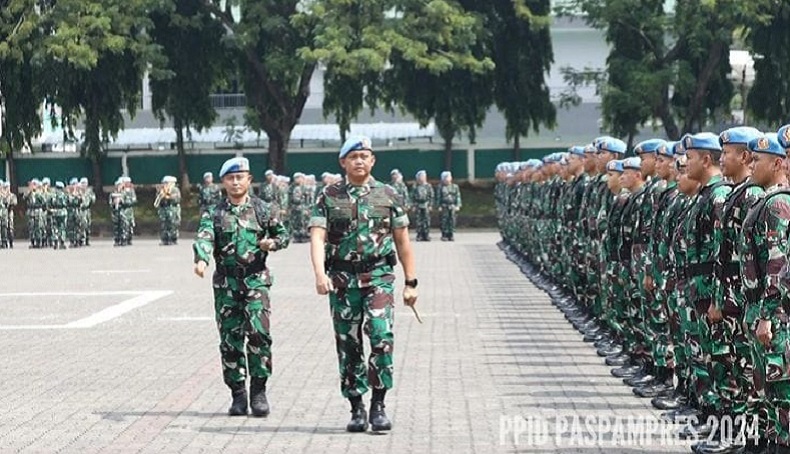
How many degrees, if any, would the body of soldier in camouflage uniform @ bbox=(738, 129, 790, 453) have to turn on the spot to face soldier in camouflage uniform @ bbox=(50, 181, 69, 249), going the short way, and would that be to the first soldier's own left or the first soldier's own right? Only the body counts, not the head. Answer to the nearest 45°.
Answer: approximately 45° to the first soldier's own right

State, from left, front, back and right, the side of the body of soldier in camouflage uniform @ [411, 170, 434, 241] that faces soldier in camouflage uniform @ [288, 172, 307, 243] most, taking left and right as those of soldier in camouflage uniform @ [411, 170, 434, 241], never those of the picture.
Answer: right

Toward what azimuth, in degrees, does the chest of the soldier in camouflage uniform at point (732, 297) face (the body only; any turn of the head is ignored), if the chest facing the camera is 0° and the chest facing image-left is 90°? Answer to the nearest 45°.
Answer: approximately 90°

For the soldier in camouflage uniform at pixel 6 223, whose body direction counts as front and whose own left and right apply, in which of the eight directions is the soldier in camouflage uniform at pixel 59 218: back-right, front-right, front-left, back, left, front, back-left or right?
front-left

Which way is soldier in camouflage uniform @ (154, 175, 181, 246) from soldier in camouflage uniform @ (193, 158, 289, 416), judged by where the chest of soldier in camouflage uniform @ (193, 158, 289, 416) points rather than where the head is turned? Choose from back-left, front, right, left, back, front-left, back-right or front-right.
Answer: back

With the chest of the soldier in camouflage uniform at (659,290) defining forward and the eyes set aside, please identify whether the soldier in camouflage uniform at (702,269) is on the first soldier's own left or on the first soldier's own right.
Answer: on the first soldier's own left

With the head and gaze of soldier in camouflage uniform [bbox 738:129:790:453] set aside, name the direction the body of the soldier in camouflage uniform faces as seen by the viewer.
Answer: to the viewer's left

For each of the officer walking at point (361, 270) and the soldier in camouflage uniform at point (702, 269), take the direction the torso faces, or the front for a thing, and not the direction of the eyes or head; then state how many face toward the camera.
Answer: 1

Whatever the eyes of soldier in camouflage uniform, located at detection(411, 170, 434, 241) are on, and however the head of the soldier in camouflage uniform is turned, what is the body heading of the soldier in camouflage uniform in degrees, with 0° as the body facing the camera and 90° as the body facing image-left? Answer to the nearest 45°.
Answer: approximately 0°

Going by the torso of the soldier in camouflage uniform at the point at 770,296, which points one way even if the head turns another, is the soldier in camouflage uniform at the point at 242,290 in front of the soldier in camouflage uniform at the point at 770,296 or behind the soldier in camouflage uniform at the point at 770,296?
in front
